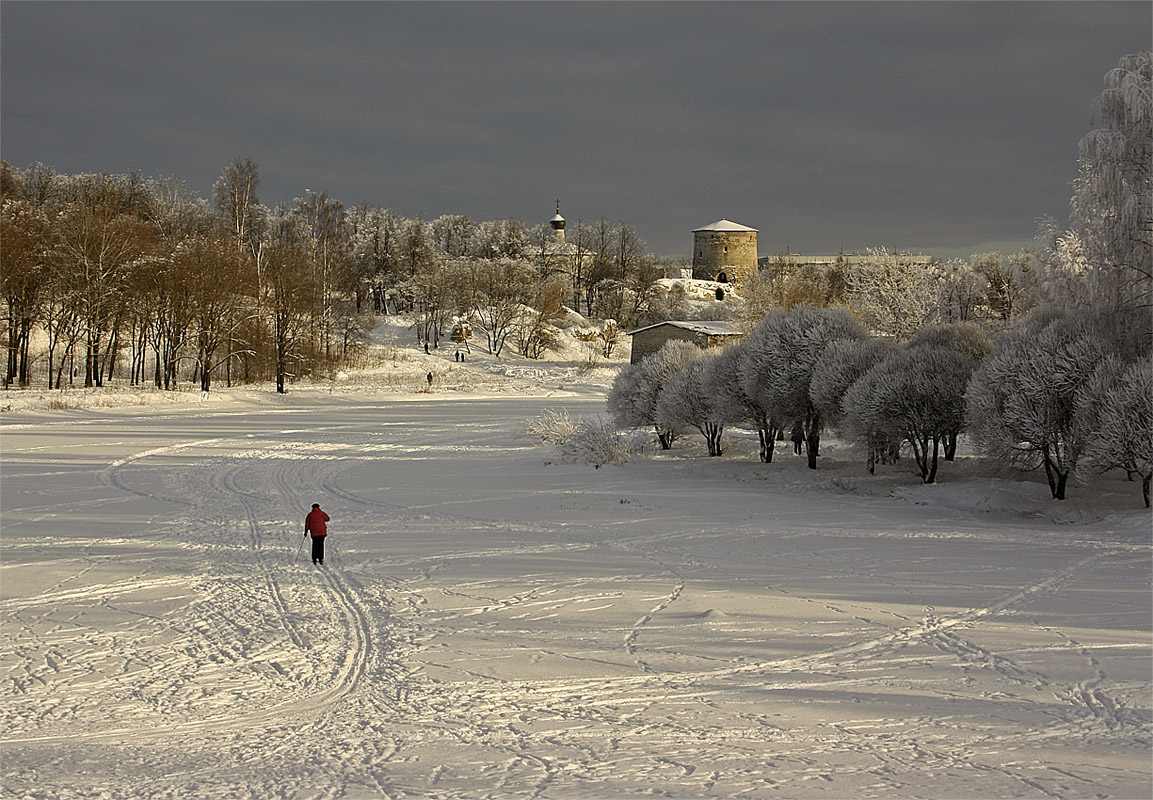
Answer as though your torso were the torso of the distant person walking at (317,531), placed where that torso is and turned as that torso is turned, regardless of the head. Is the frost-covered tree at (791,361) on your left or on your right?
on your right

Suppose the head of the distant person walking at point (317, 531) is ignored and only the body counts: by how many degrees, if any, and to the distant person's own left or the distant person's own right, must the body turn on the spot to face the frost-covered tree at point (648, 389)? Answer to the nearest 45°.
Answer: approximately 45° to the distant person's own right

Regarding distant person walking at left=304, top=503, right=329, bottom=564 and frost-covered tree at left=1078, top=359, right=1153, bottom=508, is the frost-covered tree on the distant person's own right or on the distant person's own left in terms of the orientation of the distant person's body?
on the distant person's own right

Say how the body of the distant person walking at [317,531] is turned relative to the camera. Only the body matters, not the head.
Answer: away from the camera

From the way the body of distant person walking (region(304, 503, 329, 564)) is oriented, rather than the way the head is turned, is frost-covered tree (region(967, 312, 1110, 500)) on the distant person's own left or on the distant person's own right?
on the distant person's own right

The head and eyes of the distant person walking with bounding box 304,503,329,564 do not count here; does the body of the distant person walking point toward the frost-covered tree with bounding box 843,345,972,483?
no

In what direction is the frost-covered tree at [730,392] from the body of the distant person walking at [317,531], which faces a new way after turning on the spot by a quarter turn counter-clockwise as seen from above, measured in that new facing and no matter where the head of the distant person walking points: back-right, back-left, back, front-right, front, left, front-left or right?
back-right

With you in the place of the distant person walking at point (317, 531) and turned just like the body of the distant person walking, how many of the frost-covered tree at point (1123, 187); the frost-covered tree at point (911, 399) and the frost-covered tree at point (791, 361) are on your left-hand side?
0

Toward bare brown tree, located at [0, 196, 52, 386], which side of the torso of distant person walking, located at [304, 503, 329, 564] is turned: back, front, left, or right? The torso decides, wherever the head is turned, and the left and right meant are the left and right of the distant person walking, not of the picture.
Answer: front

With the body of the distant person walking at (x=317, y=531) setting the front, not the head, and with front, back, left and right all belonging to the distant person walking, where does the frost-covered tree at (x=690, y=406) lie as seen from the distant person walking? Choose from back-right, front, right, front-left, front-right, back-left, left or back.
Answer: front-right

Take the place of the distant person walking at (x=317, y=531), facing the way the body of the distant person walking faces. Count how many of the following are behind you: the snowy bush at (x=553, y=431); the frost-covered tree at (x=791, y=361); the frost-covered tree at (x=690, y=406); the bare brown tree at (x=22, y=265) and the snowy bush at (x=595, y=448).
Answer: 0

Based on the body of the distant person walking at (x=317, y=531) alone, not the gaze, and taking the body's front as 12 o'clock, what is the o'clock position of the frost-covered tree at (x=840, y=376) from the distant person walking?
The frost-covered tree is roughly at 2 o'clock from the distant person walking.

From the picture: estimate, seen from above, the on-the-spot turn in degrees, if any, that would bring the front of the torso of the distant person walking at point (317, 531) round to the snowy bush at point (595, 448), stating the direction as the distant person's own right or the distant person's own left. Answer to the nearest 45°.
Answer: approximately 45° to the distant person's own right

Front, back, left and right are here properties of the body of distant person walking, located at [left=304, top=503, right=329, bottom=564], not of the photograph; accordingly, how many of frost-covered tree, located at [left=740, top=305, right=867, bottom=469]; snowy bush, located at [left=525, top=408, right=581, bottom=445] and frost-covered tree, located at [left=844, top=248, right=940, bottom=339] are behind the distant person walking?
0
